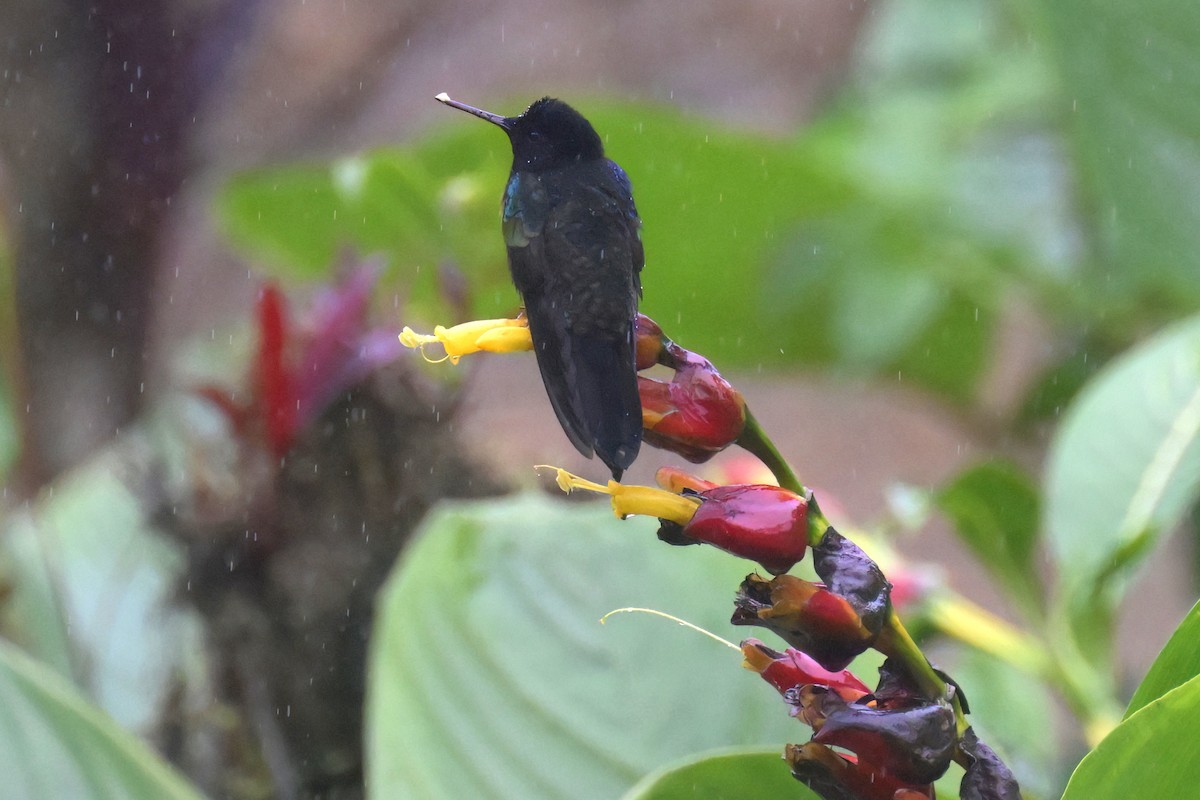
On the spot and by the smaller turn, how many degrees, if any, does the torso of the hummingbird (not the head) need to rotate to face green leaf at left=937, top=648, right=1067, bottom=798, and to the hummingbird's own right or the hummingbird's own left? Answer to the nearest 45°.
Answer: approximately 90° to the hummingbird's own right

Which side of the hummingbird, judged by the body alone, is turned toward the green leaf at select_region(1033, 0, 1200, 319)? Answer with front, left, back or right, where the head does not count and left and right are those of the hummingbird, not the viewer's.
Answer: right

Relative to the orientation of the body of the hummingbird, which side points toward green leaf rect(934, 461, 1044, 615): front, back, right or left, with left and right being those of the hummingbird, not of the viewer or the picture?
right

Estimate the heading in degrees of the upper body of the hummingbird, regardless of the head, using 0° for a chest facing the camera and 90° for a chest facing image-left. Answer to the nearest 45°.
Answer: approximately 135°
